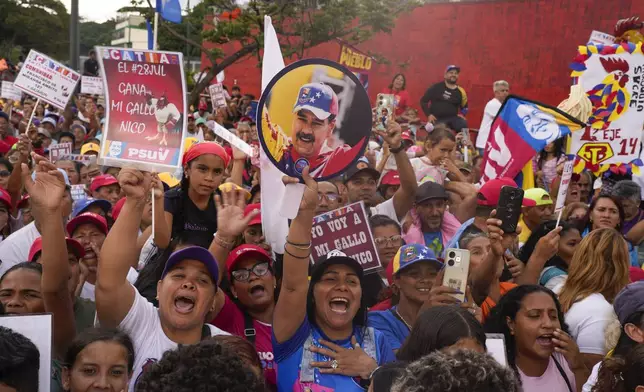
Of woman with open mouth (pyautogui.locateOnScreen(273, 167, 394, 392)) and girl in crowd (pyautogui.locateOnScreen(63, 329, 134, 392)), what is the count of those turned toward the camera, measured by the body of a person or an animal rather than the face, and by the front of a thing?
2

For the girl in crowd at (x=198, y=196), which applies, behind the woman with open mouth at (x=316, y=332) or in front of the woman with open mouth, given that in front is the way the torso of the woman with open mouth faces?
behind

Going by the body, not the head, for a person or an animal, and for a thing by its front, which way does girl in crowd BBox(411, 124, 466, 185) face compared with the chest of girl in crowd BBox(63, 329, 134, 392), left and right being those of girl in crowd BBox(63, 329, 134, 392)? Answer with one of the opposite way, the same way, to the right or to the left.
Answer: the same way

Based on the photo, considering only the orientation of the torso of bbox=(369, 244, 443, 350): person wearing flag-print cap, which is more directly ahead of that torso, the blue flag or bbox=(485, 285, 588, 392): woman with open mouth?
the woman with open mouth

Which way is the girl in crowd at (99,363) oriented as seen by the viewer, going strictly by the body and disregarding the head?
toward the camera

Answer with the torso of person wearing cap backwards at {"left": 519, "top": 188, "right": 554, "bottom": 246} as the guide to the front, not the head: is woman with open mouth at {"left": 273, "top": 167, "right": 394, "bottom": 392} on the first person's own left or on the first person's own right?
on the first person's own right

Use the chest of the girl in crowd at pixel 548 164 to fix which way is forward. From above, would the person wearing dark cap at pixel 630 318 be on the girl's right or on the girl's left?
on the girl's left

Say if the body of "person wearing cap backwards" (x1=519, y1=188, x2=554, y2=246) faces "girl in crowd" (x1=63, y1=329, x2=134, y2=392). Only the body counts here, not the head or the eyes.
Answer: no

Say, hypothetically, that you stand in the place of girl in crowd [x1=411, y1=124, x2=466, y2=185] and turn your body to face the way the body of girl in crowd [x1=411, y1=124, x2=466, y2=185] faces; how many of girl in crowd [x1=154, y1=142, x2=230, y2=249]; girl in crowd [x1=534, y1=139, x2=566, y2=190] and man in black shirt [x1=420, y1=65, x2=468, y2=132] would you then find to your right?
1

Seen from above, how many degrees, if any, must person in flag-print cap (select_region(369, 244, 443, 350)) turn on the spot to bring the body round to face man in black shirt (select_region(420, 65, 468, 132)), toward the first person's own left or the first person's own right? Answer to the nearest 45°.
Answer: approximately 135° to the first person's own left

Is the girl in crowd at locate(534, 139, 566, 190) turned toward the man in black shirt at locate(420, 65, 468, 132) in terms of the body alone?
no

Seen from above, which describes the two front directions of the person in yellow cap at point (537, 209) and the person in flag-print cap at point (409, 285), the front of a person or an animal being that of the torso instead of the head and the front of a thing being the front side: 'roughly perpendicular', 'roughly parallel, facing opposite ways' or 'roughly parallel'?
roughly parallel

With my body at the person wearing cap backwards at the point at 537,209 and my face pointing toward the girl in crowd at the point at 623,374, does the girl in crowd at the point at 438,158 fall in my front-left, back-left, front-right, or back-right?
back-right

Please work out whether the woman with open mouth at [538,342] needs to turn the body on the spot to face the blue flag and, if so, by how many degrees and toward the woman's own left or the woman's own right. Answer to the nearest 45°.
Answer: approximately 180°

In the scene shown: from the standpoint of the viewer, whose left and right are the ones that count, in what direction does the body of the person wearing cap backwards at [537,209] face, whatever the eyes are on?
facing the viewer and to the right of the viewer

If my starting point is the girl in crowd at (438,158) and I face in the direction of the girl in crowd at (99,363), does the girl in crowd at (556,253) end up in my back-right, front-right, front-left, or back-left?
front-left

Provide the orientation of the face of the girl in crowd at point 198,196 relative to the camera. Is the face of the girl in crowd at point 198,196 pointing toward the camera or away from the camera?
toward the camera

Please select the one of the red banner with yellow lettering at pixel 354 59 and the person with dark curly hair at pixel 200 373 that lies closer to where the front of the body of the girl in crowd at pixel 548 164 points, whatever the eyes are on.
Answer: the person with dark curly hair

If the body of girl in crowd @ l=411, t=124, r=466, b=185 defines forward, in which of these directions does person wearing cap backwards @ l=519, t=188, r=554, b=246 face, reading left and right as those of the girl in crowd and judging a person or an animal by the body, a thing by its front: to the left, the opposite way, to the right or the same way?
the same way

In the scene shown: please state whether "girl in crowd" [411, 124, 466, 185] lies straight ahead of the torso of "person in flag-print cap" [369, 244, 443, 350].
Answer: no
